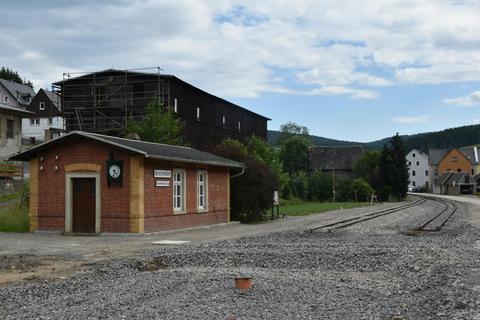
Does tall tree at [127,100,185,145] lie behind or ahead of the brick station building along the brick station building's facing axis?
behind
